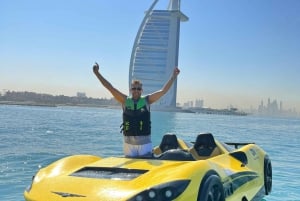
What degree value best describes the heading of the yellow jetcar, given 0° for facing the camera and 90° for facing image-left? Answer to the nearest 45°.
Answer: approximately 45°
